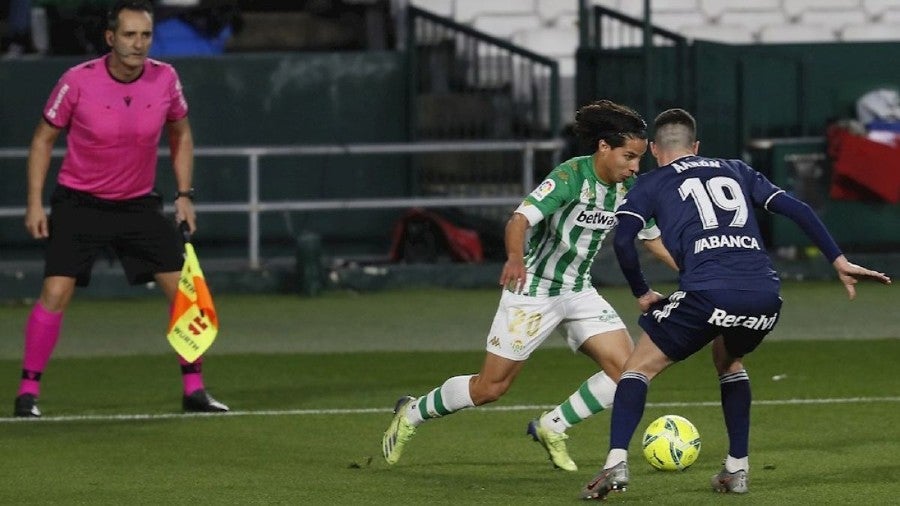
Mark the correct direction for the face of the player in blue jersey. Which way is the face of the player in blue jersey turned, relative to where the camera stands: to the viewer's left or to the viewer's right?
to the viewer's left

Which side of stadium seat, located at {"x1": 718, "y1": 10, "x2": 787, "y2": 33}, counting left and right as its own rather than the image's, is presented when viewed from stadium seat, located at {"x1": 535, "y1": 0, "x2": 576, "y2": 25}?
right

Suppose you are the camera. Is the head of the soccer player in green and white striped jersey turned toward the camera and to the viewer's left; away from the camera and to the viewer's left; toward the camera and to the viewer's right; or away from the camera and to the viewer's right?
toward the camera and to the viewer's right

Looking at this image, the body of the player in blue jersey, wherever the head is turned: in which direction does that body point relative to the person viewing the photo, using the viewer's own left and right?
facing away from the viewer and to the left of the viewer

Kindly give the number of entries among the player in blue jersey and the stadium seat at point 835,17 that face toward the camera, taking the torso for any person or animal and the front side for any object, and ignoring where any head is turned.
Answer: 1

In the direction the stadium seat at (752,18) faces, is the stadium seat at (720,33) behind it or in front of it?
in front

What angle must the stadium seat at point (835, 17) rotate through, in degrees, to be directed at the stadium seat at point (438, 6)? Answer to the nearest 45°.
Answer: approximately 45° to its right

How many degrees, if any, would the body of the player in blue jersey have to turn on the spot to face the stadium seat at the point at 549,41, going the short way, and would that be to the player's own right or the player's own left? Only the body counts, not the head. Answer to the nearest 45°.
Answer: approximately 45° to the player's own right

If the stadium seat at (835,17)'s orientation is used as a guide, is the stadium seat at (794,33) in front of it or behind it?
in front

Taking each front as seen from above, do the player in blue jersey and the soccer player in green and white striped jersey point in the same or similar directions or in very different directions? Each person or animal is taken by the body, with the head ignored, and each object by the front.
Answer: very different directions

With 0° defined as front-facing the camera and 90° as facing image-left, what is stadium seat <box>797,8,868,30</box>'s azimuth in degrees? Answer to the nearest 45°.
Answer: approximately 0°

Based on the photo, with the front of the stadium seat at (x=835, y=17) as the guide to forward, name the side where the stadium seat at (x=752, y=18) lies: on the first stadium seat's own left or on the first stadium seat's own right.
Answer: on the first stadium seat's own right

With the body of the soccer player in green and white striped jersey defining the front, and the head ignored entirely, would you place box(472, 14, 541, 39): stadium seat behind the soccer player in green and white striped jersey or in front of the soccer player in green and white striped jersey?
behind

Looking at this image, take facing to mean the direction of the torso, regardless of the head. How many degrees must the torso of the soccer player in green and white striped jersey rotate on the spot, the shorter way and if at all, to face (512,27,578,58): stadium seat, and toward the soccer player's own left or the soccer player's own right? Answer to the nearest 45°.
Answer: approximately 135° to the soccer player's own left

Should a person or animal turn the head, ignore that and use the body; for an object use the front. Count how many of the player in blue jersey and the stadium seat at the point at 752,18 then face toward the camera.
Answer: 1
